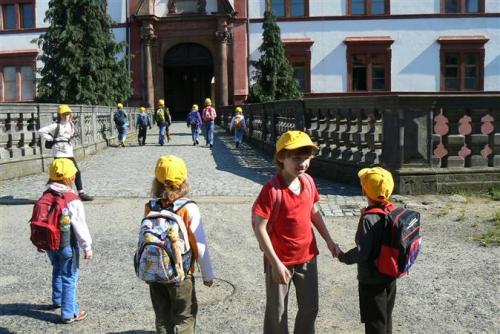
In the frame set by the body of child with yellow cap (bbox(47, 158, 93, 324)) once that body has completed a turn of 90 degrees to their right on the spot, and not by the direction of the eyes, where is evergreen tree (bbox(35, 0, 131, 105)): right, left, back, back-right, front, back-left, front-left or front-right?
back-left

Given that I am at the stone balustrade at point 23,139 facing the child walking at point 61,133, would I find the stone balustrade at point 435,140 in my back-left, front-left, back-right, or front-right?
front-left

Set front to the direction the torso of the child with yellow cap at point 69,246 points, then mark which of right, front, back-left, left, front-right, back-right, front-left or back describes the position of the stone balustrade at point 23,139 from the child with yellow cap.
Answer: front-left

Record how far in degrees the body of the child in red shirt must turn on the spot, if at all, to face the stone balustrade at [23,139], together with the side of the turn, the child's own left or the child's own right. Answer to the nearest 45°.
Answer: approximately 180°

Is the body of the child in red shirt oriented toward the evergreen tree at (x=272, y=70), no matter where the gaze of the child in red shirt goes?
no

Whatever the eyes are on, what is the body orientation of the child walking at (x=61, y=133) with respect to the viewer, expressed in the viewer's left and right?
facing the viewer and to the right of the viewer

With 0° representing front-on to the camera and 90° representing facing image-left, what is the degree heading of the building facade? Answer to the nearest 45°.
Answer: approximately 0°

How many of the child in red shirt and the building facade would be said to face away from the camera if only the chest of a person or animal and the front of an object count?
0

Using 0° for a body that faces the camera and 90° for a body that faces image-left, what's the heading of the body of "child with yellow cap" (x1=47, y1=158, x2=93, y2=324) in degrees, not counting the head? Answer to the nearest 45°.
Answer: approximately 225°

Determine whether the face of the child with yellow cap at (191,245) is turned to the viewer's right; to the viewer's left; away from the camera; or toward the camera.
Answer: away from the camera
